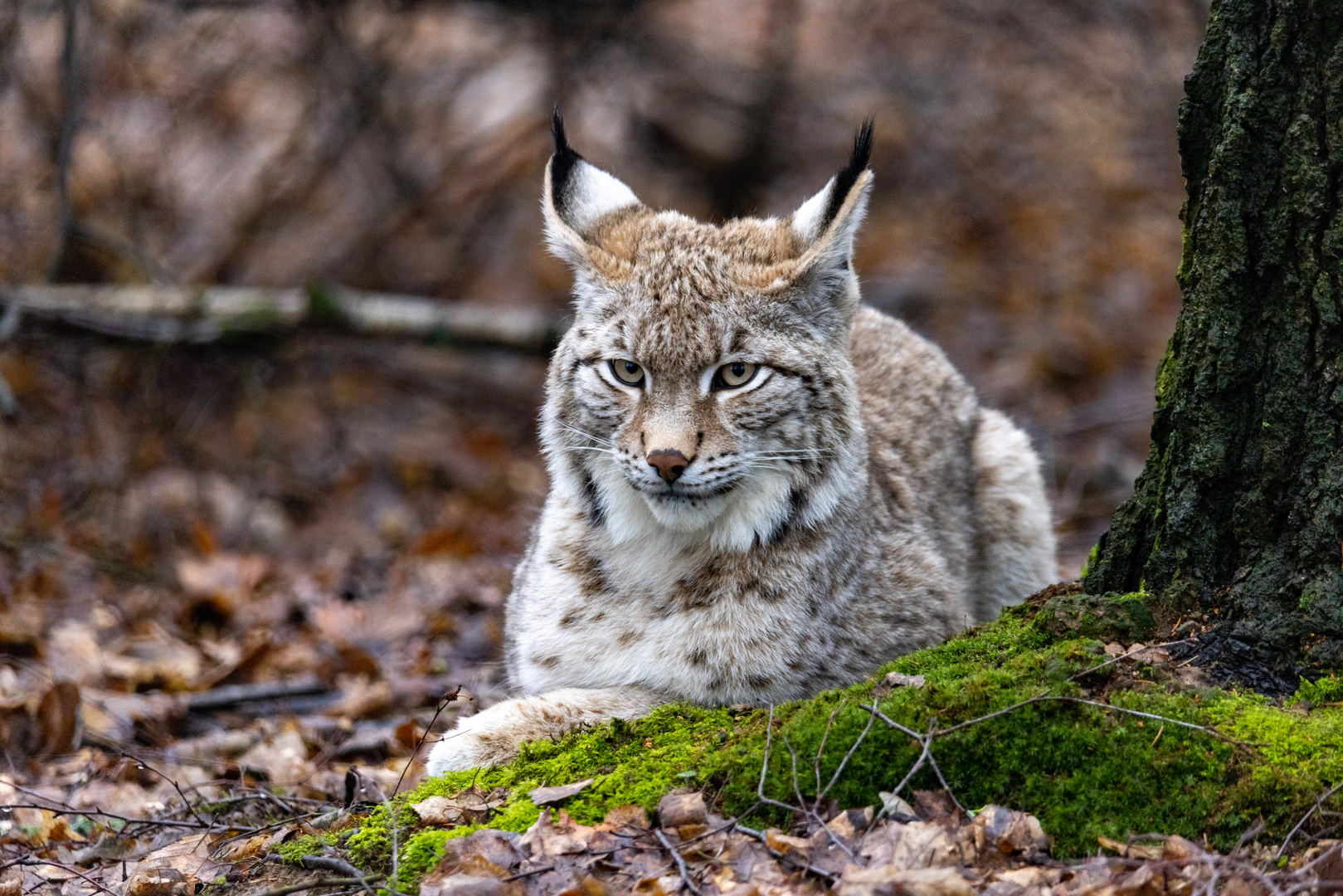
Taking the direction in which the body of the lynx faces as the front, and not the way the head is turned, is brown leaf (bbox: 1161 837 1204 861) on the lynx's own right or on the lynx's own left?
on the lynx's own left

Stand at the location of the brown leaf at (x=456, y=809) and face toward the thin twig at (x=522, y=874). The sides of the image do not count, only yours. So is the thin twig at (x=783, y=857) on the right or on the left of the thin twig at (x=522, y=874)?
left

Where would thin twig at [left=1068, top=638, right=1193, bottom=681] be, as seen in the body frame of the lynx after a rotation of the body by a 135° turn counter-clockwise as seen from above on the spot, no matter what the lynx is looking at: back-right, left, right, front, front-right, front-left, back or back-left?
front-right

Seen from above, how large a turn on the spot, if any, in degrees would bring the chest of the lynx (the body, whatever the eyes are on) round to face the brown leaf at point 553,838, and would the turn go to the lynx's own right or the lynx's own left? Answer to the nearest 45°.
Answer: approximately 45° to the lynx's own left

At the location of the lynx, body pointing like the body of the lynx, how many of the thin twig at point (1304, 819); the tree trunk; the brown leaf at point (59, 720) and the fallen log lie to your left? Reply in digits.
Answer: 2

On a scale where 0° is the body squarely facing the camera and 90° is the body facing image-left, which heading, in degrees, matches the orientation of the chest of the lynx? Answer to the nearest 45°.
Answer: approximately 45°

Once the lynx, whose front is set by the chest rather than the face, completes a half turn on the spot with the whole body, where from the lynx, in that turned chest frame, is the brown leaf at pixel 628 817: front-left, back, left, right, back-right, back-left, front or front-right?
back-right

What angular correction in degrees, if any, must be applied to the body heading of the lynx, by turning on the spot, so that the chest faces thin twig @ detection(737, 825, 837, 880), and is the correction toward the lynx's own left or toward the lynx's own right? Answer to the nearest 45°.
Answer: approximately 45° to the lynx's own left

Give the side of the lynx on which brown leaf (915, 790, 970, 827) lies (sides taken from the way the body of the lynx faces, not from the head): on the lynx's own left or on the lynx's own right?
on the lynx's own left

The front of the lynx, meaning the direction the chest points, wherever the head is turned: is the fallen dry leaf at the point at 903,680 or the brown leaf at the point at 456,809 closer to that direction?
the brown leaf
